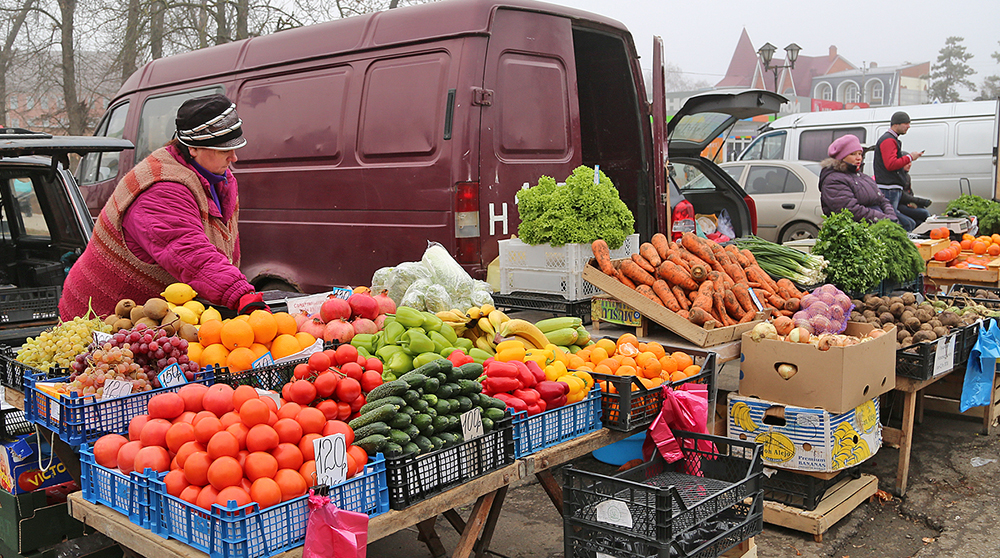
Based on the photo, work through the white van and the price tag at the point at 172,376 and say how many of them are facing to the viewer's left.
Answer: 1

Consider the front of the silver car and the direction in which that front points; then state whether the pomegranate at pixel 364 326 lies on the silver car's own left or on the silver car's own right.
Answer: on the silver car's own left

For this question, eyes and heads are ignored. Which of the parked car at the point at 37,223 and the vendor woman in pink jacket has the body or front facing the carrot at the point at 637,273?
the vendor woman in pink jacket

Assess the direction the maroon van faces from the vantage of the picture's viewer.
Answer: facing away from the viewer and to the left of the viewer

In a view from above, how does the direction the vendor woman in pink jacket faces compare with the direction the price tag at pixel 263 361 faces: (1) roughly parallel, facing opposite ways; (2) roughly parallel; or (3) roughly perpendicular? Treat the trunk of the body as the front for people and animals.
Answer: roughly perpendicular

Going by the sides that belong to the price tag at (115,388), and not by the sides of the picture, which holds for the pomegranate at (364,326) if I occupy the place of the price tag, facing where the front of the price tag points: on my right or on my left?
on my left

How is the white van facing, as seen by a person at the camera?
facing to the left of the viewer

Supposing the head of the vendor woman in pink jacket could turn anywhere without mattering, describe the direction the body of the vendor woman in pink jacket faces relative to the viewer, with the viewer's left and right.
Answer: facing to the right of the viewer

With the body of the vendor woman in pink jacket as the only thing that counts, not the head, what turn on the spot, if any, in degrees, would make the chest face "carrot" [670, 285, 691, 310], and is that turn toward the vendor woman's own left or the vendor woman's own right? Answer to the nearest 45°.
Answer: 0° — they already face it

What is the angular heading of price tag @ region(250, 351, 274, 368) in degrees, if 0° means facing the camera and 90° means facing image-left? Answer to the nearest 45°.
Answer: approximately 0°

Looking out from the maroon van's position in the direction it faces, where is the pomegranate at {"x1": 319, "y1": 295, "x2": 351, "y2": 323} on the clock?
The pomegranate is roughly at 8 o'clock from the maroon van.

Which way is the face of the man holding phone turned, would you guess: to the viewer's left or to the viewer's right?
to the viewer's right
